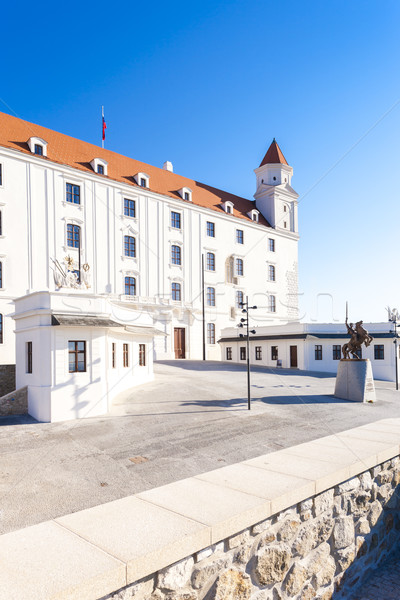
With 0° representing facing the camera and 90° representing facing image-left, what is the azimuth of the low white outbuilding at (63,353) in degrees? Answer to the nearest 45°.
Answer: approximately 315°

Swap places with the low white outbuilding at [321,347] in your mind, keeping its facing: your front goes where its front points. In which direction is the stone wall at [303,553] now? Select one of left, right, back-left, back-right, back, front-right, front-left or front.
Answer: front-left

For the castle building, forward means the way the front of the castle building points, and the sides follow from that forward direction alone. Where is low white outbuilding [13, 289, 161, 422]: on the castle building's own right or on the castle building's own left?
on the castle building's own right

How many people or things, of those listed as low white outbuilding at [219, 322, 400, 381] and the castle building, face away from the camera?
0

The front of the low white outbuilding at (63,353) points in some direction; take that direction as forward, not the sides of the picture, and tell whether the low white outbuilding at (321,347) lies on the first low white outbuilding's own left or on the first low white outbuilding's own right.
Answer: on the first low white outbuilding's own left

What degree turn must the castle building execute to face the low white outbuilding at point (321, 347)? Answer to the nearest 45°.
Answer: approximately 45° to its left

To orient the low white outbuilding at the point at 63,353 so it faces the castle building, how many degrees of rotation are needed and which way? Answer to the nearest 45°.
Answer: approximately 135° to its left

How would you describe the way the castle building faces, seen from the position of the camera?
facing the viewer and to the right of the viewer

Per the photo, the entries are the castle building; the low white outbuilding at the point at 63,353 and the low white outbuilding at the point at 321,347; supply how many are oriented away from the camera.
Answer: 0
